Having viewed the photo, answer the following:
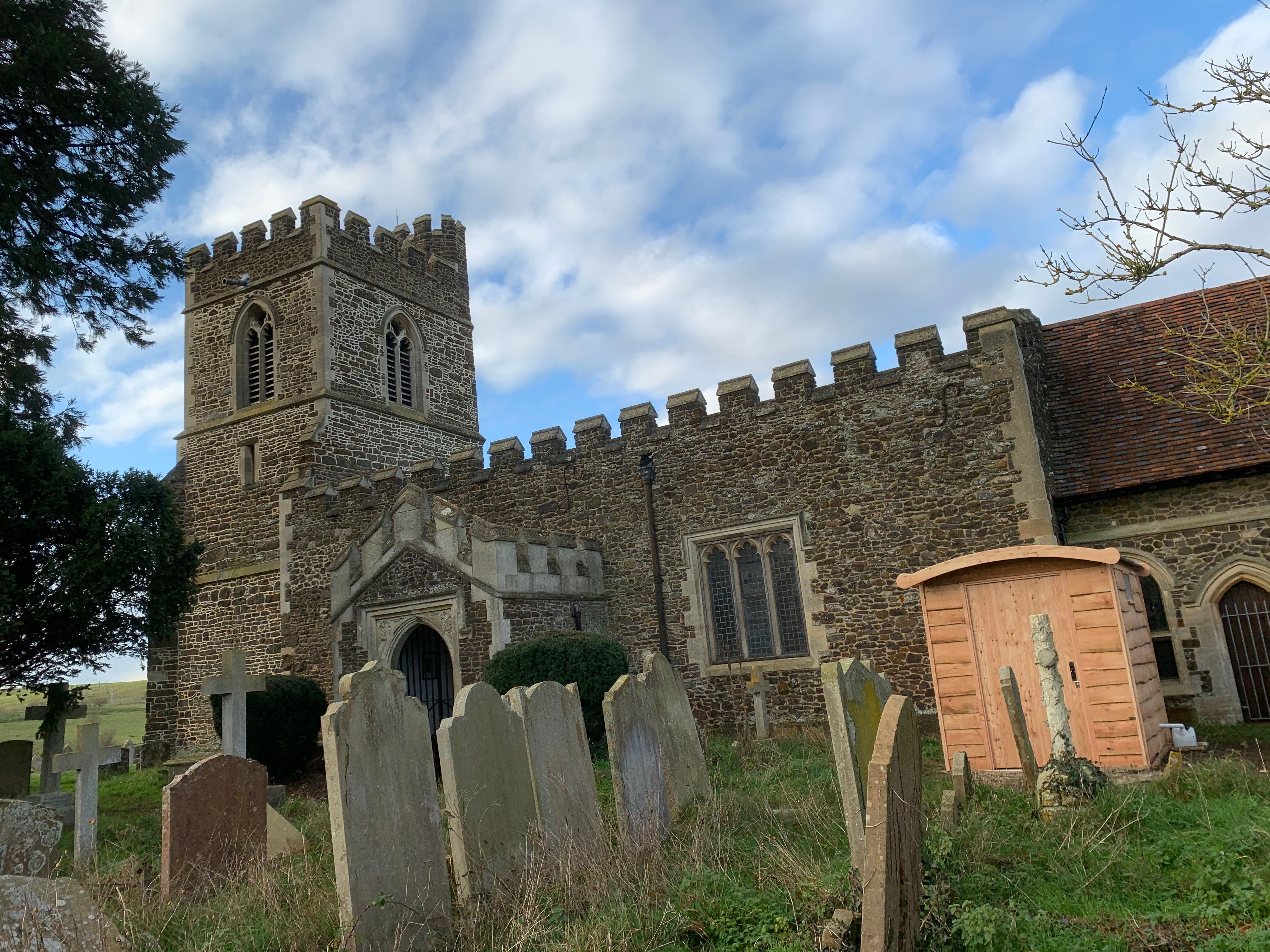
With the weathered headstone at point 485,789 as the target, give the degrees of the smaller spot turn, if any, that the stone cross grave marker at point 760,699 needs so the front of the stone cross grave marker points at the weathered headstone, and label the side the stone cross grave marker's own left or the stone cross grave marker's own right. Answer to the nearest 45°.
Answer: approximately 45° to the stone cross grave marker's own right

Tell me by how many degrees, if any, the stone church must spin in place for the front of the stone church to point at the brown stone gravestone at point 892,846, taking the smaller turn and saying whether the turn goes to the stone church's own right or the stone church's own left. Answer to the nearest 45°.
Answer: approximately 45° to the stone church's own left

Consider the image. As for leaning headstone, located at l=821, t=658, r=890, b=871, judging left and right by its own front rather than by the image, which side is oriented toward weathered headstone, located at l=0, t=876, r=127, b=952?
right

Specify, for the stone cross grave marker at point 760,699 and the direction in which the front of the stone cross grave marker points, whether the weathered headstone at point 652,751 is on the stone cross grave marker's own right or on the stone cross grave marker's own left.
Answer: on the stone cross grave marker's own right

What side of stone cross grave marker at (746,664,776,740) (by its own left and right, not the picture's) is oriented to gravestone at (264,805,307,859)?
right

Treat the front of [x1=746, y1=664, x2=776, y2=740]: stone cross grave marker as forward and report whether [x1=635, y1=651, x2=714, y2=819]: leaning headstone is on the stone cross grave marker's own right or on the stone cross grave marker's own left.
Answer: on the stone cross grave marker's own right

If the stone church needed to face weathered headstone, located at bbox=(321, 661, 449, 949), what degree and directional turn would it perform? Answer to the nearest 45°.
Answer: approximately 45° to its left

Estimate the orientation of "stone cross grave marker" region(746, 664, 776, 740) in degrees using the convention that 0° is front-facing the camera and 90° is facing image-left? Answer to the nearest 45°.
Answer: approximately 315°
